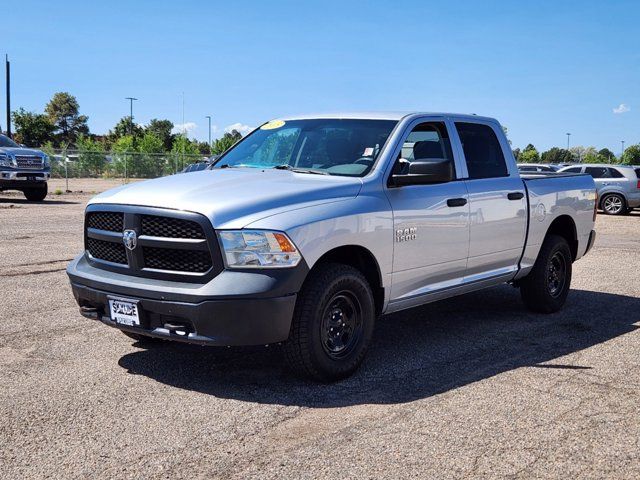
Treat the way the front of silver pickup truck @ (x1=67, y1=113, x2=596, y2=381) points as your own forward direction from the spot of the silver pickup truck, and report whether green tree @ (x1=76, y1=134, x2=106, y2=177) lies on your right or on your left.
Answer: on your right

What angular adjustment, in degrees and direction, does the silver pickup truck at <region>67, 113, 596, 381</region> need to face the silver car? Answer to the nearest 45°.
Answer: approximately 180°

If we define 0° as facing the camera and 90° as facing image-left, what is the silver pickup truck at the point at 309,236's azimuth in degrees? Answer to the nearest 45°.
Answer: approximately 45°
